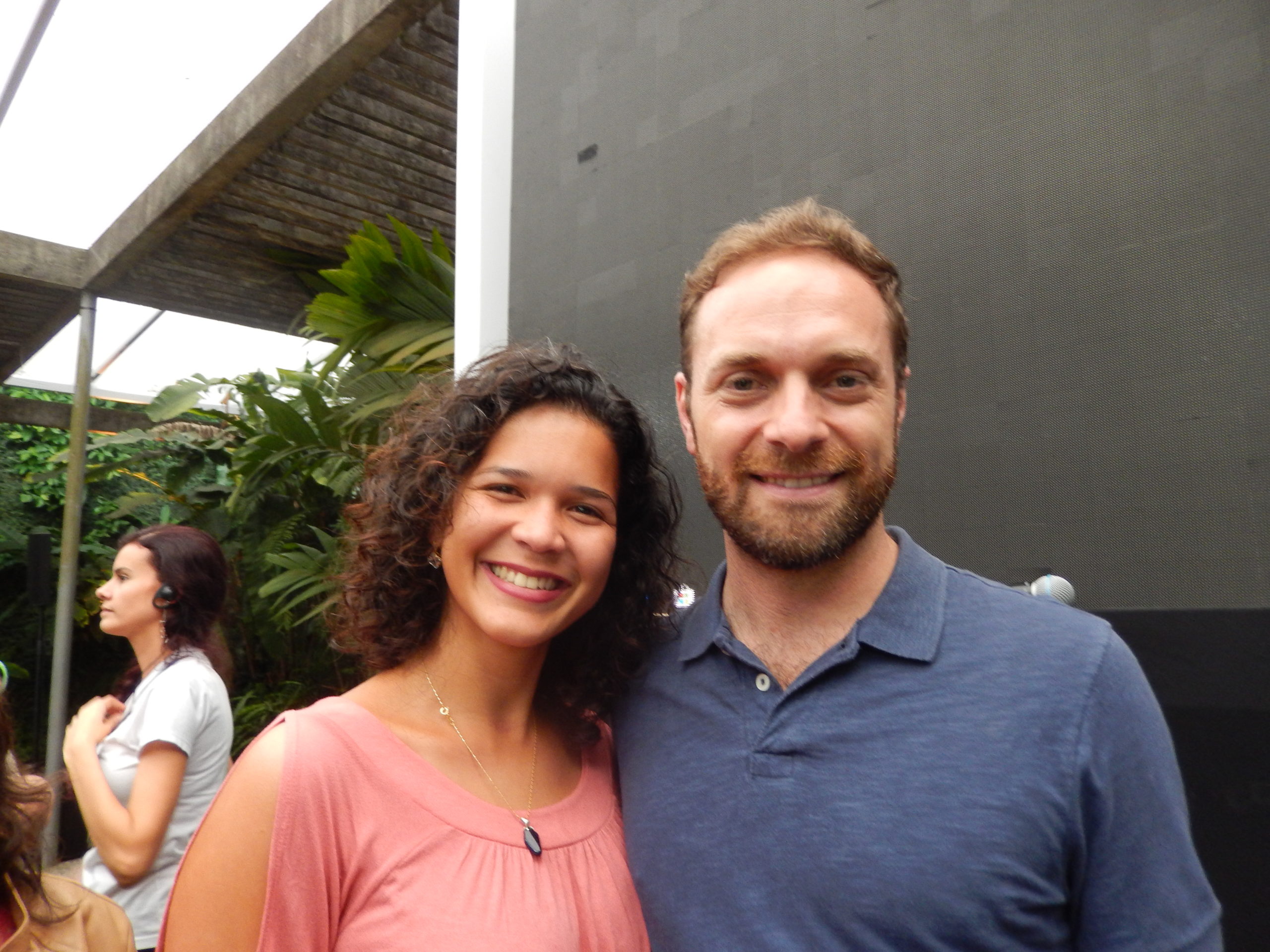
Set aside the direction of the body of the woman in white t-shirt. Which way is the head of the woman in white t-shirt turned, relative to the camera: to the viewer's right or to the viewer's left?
to the viewer's left

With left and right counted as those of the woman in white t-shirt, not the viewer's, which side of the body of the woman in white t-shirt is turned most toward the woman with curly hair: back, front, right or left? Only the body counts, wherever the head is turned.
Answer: left

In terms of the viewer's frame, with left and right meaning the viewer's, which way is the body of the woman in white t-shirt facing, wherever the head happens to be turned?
facing to the left of the viewer

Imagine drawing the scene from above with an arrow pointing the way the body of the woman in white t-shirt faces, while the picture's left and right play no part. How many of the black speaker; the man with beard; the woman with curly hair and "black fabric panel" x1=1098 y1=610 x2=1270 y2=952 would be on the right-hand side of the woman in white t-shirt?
1

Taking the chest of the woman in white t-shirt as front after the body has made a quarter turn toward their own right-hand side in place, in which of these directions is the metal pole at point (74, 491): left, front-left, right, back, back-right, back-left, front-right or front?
front

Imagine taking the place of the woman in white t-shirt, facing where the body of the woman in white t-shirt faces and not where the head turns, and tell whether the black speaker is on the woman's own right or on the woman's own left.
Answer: on the woman's own right

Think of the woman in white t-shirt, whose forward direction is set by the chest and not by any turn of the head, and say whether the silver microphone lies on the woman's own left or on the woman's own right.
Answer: on the woman's own left
